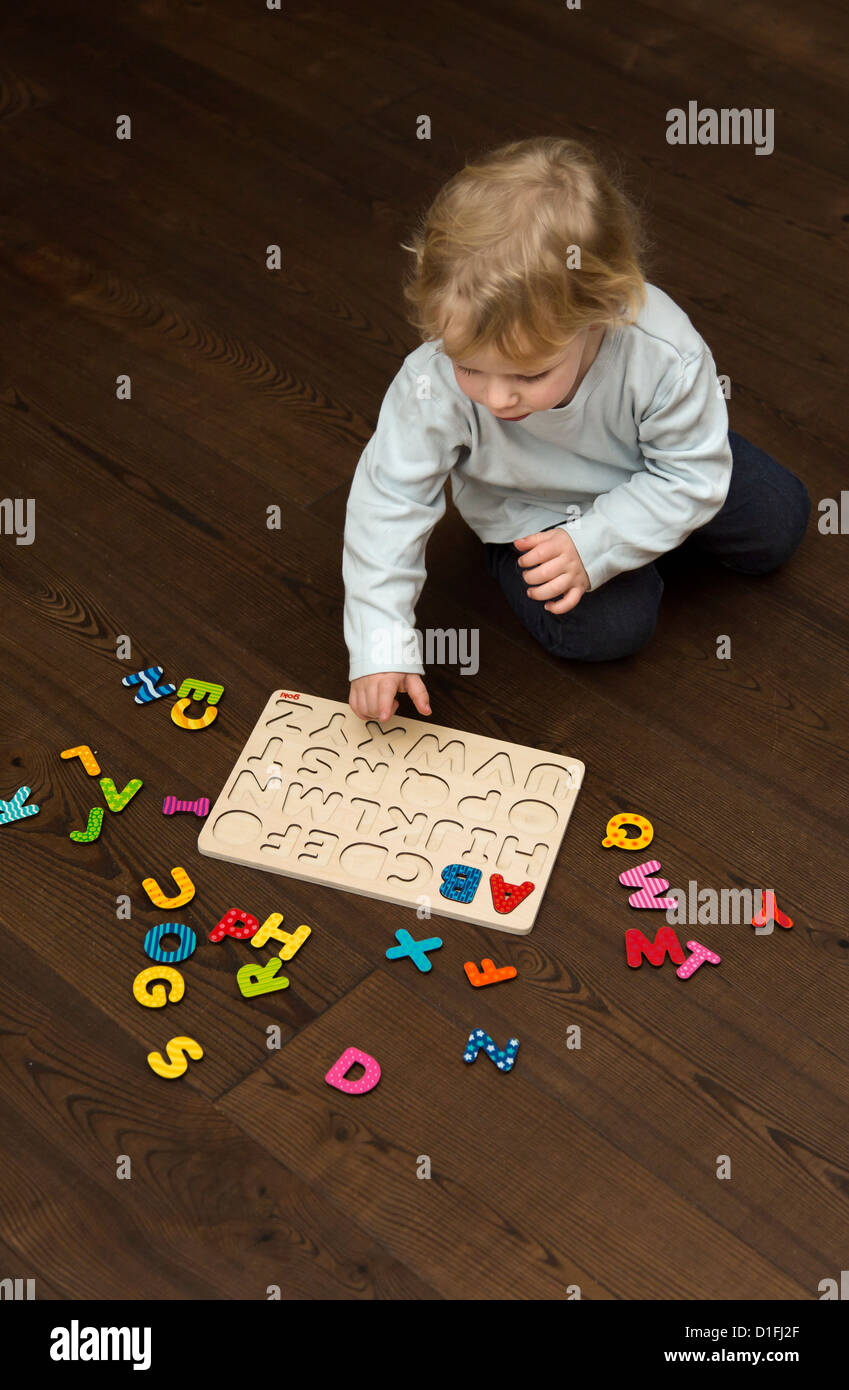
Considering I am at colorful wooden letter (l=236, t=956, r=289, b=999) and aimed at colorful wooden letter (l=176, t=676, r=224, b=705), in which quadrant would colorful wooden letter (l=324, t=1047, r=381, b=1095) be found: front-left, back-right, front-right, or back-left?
back-right

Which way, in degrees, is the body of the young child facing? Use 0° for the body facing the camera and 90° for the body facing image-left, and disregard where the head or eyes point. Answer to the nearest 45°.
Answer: approximately 0°

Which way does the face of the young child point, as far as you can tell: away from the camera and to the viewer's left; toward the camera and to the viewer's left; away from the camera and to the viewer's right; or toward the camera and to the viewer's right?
toward the camera and to the viewer's left
